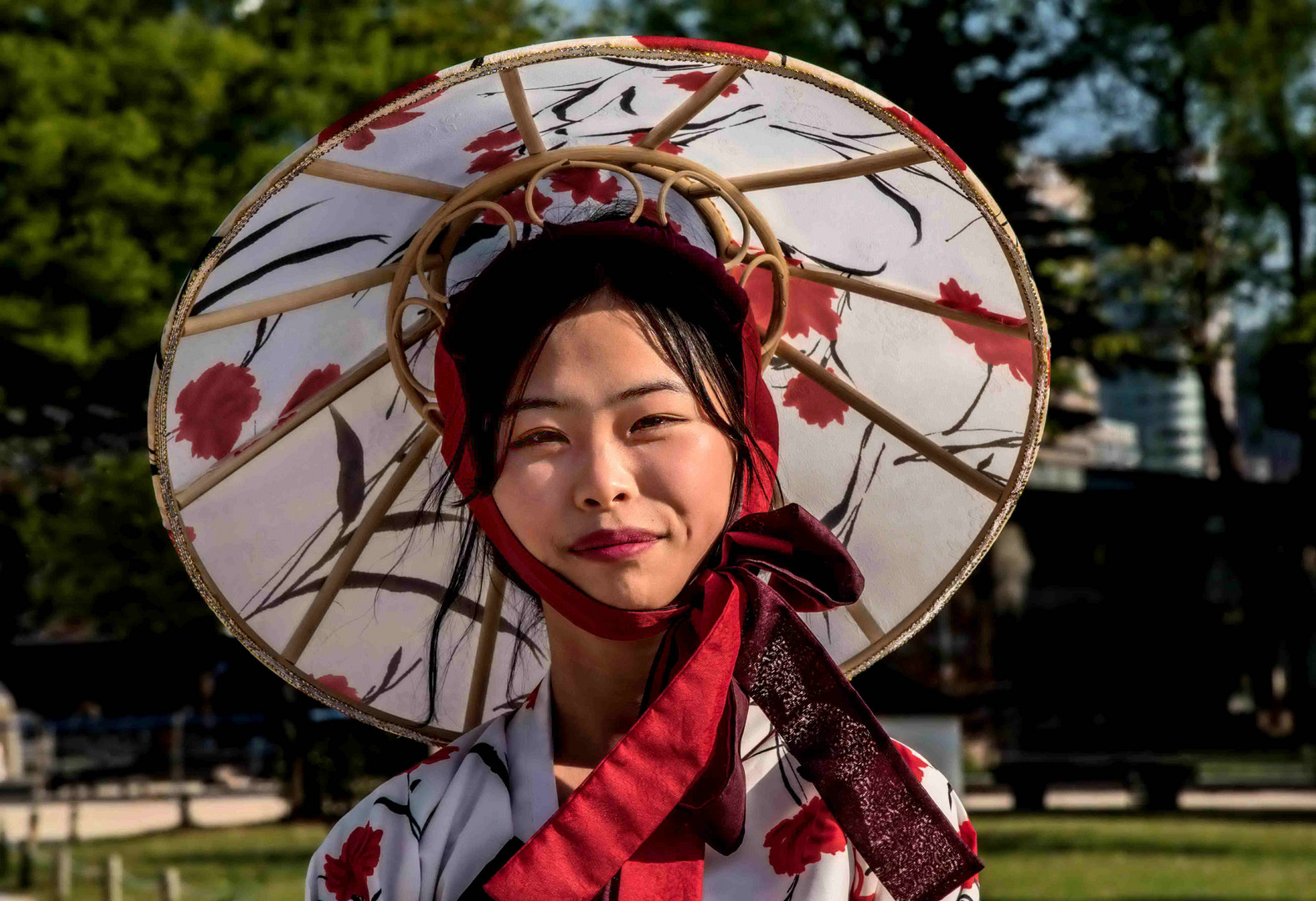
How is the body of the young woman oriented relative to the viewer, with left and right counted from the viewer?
facing the viewer
